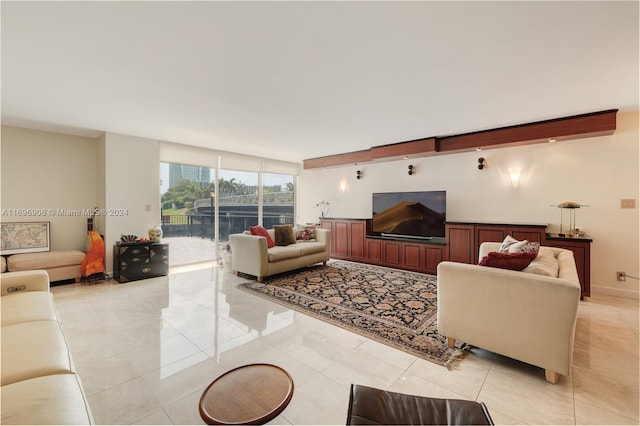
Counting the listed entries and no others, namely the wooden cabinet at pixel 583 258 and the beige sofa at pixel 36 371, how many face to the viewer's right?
1

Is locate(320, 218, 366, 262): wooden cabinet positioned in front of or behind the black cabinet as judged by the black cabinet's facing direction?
in front

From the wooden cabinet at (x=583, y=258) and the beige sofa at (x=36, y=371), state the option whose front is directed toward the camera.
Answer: the wooden cabinet

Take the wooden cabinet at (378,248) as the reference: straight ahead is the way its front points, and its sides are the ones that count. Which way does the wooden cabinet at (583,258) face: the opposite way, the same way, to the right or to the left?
the same way

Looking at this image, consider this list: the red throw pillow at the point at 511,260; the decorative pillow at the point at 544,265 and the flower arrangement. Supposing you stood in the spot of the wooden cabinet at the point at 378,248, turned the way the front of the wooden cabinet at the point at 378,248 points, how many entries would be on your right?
1

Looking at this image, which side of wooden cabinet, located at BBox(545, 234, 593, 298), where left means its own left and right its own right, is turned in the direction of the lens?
front

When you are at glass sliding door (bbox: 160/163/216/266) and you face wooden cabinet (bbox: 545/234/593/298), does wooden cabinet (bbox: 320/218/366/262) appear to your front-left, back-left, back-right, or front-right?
front-left

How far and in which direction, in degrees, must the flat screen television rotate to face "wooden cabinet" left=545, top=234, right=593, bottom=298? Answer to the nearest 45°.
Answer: approximately 90° to its left

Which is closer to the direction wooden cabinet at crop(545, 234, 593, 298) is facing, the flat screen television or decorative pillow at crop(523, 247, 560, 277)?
the decorative pillow

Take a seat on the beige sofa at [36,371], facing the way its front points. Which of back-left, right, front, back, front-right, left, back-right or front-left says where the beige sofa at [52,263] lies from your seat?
left

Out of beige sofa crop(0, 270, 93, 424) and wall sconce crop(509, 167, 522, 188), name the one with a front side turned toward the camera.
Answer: the wall sconce

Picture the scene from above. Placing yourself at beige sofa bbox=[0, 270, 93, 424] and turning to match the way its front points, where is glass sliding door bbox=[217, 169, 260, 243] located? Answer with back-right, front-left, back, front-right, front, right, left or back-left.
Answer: front-left

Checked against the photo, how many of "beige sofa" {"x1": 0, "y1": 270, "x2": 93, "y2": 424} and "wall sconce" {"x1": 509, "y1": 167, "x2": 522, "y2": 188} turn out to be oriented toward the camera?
1

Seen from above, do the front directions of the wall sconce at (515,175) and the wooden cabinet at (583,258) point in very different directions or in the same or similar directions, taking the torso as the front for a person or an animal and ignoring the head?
same or similar directions

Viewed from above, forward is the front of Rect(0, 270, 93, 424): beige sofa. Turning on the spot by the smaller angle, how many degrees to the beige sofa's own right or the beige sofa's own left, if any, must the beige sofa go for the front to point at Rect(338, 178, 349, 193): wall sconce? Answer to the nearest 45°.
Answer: approximately 45° to the beige sofa's own left

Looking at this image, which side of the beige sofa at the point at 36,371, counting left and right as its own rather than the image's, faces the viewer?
right

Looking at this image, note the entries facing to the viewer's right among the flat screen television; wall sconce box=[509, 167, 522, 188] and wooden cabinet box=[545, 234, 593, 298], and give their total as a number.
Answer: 0
